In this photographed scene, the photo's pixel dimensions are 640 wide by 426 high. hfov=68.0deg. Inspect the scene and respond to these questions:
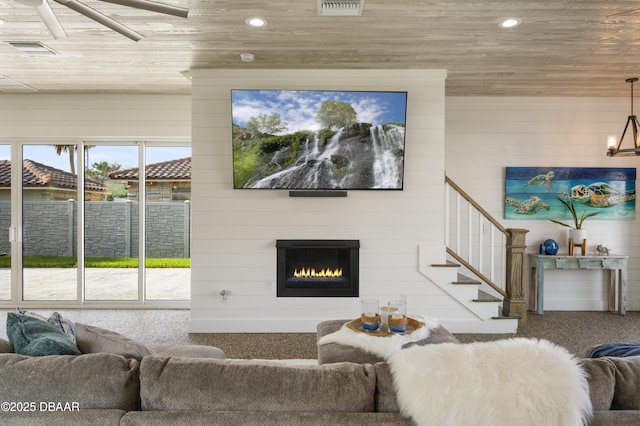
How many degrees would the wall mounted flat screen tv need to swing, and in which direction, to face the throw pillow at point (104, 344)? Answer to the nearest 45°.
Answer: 0° — it already faces it

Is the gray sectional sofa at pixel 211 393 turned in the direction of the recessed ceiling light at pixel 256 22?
yes

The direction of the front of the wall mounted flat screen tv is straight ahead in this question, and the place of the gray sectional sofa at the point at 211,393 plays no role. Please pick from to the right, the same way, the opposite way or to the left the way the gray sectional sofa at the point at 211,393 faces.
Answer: the opposite way

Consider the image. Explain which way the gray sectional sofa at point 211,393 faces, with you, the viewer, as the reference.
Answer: facing away from the viewer

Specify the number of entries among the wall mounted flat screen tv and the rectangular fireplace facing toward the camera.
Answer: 2

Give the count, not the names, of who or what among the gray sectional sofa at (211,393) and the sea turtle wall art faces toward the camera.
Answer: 1

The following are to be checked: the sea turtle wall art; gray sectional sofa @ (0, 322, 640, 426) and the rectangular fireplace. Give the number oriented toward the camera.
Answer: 2

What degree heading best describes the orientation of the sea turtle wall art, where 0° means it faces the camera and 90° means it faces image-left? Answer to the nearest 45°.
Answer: approximately 0°
